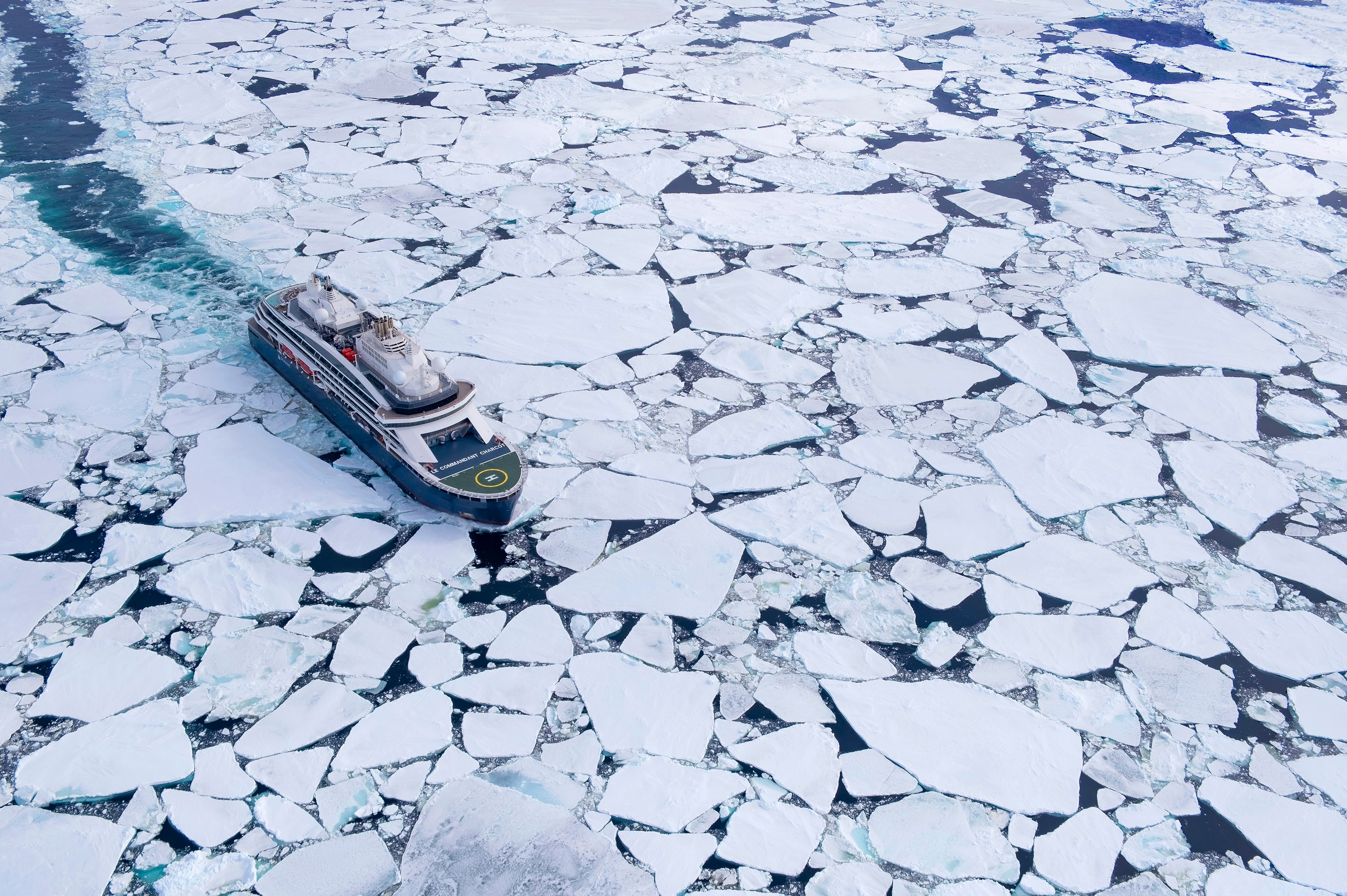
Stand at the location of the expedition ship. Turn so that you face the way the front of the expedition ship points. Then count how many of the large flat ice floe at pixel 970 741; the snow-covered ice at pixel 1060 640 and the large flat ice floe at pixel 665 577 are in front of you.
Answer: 3

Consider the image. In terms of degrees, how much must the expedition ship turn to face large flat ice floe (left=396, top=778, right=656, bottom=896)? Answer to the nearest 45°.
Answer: approximately 45° to its right

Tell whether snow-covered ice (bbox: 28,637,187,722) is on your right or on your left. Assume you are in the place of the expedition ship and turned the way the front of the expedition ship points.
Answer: on your right

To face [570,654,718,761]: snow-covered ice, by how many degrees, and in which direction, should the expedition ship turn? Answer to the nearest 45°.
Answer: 0° — it already faces it

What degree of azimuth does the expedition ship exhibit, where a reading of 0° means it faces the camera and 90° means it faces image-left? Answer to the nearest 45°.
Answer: approximately 315°

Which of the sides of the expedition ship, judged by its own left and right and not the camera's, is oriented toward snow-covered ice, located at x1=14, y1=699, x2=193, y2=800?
right

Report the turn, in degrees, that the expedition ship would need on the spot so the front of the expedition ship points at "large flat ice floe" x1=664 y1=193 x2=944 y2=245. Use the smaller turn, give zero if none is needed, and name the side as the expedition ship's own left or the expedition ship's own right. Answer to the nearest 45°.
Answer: approximately 90° to the expedition ship's own left

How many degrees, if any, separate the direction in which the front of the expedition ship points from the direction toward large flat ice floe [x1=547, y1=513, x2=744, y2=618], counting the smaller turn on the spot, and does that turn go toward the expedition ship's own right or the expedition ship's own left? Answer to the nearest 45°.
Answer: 0° — it already faces it

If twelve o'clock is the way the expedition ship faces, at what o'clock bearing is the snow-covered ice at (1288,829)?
The snow-covered ice is roughly at 12 o'clock from the expedition ship.

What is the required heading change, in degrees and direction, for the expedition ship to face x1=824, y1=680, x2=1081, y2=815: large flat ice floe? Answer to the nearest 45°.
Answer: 0° — it already faces it

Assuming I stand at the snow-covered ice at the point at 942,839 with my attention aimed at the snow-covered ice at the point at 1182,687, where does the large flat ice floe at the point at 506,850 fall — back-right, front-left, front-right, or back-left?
back-left
